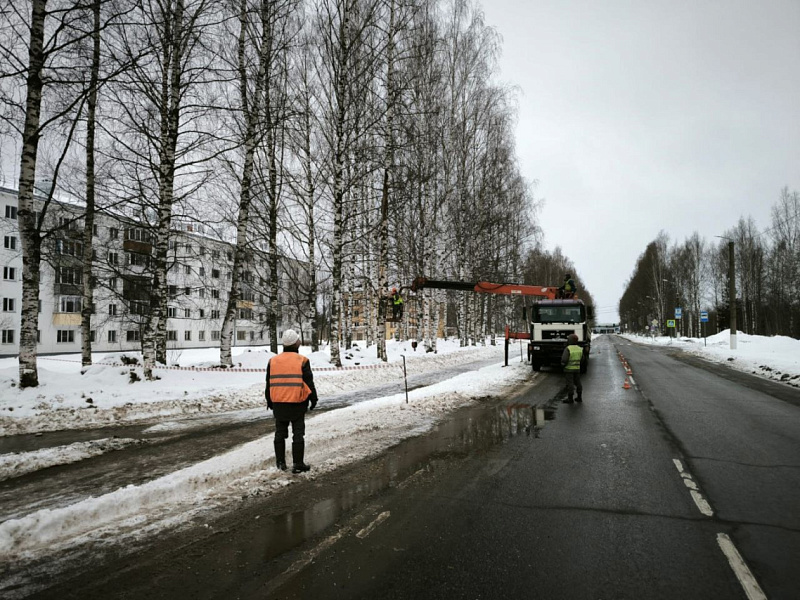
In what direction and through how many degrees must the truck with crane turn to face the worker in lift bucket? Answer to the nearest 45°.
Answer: approximately 45° to its right

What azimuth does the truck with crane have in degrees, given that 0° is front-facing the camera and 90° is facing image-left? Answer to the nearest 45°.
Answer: approximately 0°

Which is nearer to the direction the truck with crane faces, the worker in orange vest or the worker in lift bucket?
the worker in orange vest

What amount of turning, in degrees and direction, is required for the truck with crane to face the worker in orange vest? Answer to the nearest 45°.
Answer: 0° — it already faces them
